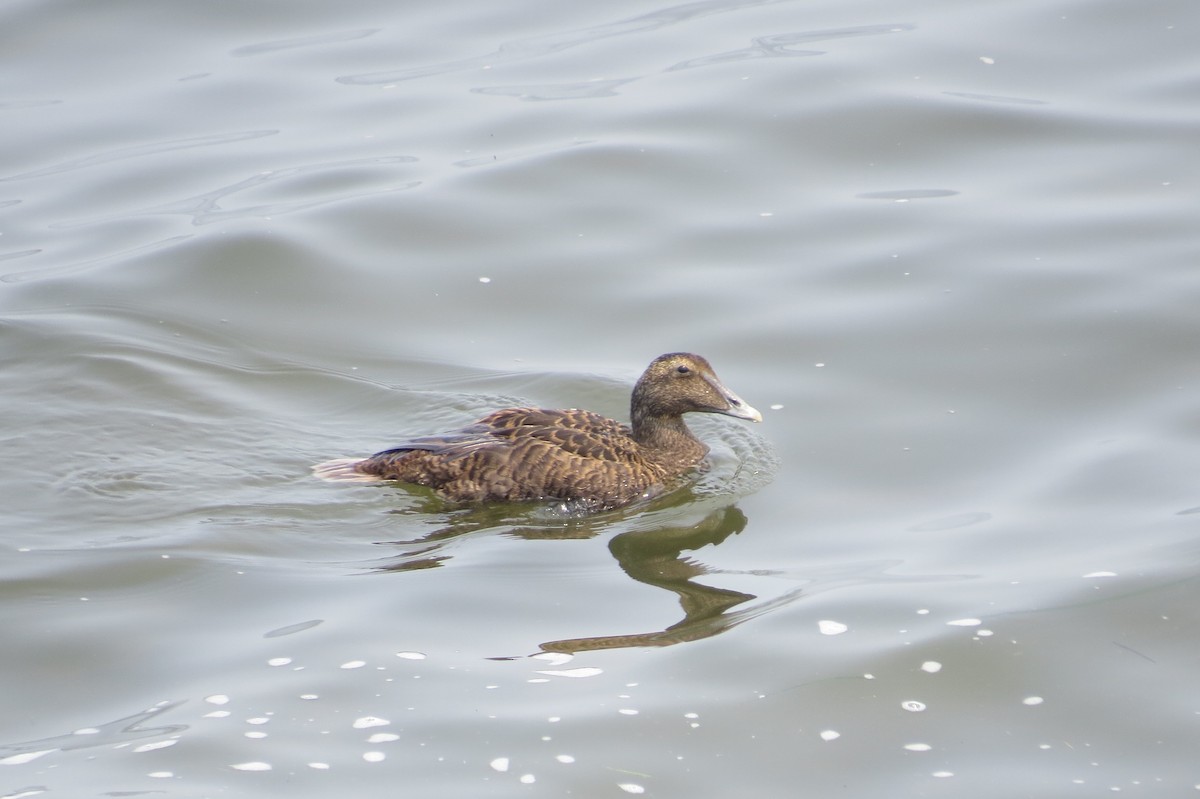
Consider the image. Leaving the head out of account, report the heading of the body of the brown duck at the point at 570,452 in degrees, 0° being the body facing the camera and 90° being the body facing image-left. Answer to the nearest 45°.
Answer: approximately 270°
